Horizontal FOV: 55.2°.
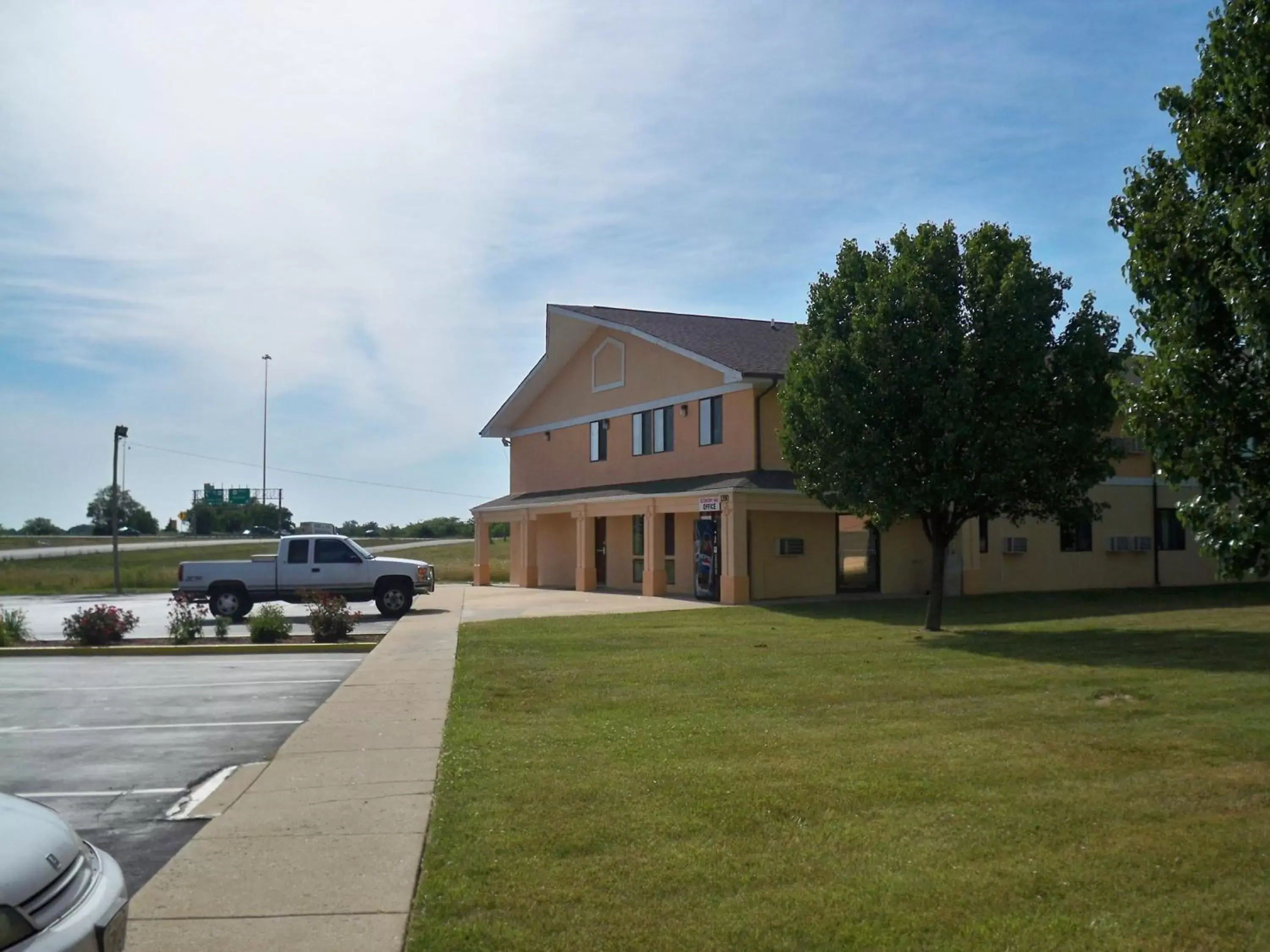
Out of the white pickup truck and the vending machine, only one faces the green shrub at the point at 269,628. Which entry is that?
the vending machine

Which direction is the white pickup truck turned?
to the viewer's right

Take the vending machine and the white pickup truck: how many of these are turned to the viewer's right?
1

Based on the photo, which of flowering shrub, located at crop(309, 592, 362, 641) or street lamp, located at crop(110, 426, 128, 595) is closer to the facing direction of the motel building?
the flowering shrub

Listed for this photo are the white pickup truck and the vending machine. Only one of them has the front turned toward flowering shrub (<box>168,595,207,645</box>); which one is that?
the vending machine

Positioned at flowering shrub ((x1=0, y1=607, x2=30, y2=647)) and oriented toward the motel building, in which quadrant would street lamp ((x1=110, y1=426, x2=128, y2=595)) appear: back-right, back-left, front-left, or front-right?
front-left

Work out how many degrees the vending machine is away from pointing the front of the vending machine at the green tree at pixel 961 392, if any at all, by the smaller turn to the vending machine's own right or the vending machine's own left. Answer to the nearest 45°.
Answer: approximately 90° to the vending machine's own left

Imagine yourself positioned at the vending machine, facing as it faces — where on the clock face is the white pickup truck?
The white pickup truck is roughly at 1 o'clock from the vending machine.

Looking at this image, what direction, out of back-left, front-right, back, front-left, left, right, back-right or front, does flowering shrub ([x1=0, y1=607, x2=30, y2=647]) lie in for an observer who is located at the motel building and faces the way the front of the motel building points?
front

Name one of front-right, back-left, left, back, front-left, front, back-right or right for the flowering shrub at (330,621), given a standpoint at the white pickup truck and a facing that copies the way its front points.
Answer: right

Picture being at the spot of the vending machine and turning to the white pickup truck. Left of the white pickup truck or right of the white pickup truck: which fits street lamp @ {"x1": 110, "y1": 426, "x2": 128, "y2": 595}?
right

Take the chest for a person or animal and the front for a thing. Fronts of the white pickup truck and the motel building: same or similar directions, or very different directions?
very different directions

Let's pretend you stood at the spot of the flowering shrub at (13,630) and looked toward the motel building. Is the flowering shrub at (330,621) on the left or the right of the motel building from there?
right

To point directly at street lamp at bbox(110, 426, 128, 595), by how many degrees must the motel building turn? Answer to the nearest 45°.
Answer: approximately 45° to its right
